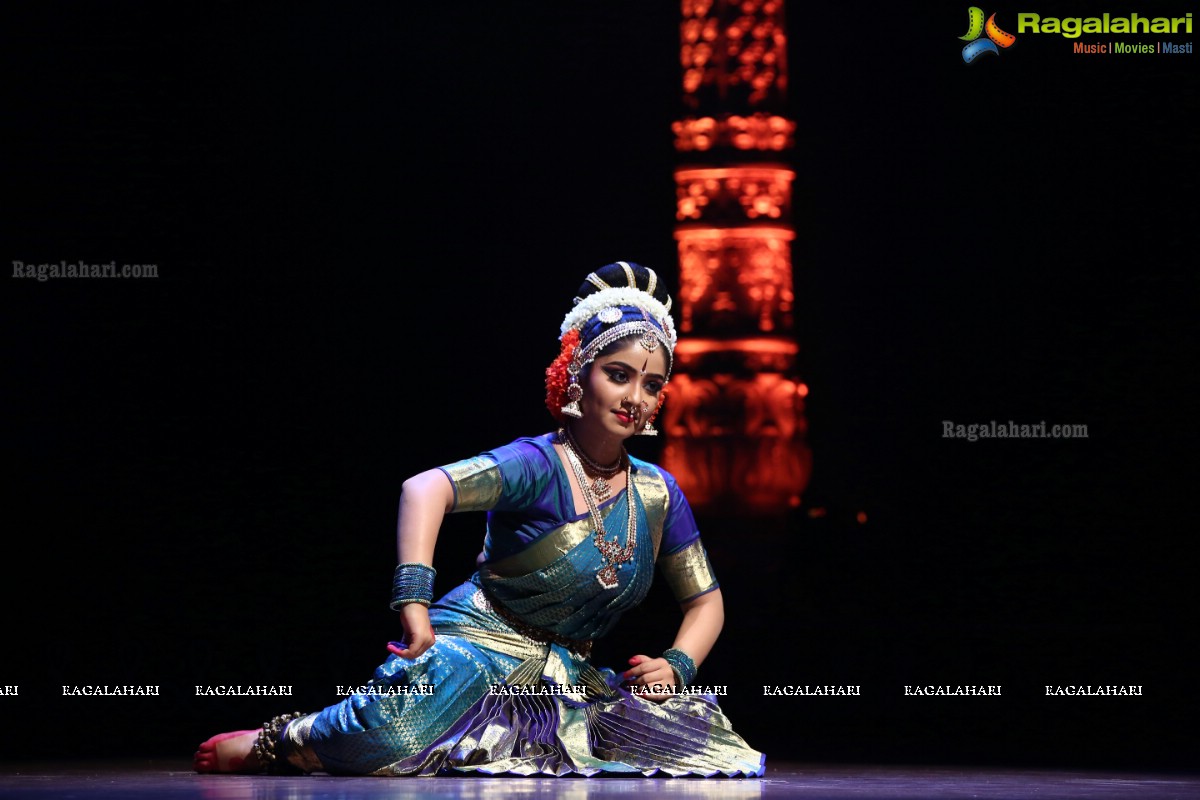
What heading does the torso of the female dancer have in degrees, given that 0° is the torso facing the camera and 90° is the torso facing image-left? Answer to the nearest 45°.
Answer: approximately 315°

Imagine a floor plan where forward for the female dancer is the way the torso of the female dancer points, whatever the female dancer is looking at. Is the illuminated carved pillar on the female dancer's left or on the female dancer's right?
on the female dancer's left
